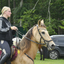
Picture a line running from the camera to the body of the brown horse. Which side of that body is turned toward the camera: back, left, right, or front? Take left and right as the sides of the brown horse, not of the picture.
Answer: right
